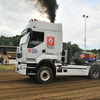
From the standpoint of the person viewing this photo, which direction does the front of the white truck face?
facing to the left of the viewer
